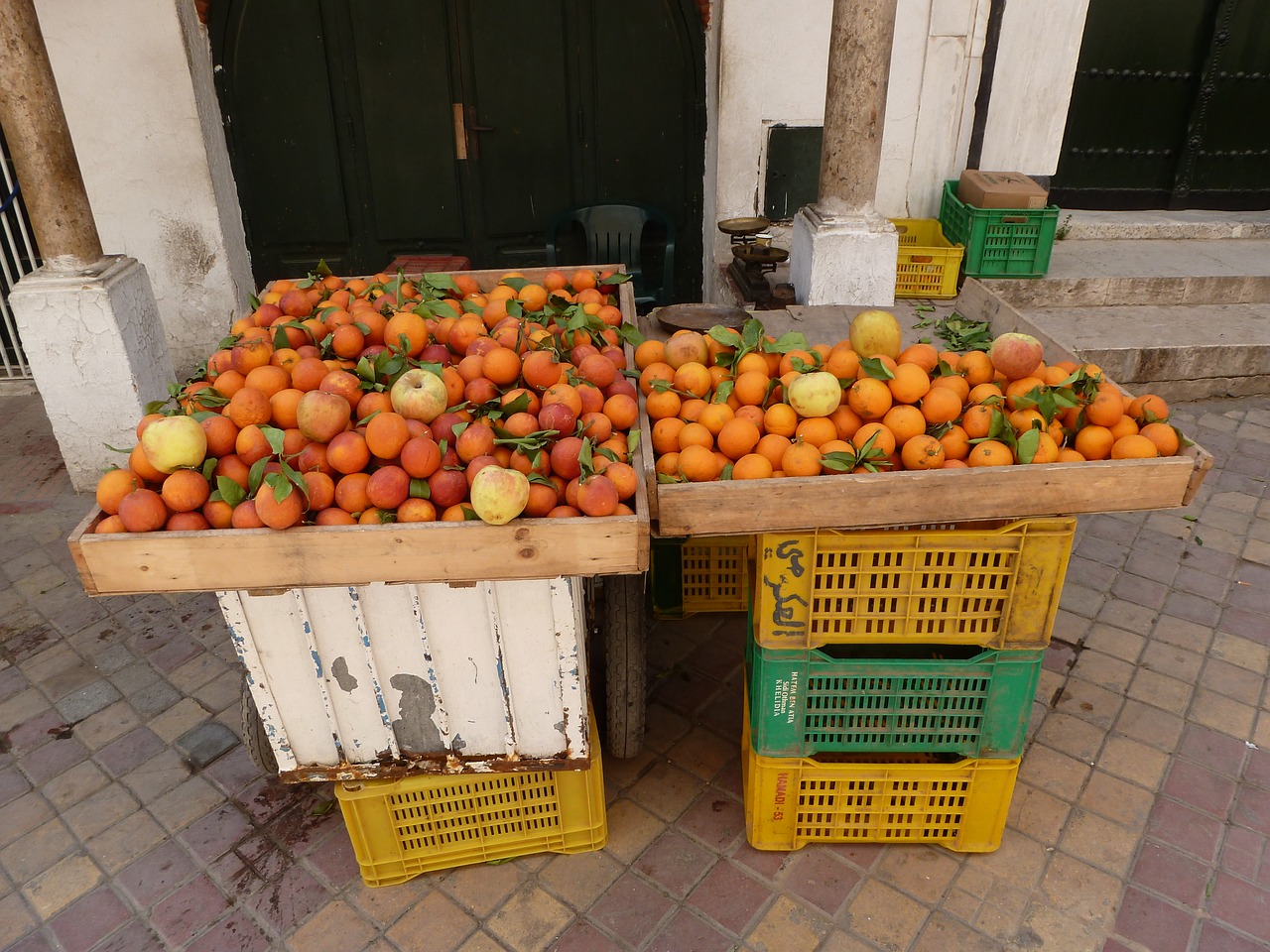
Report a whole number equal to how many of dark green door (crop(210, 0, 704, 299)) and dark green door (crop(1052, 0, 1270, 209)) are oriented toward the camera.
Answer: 2

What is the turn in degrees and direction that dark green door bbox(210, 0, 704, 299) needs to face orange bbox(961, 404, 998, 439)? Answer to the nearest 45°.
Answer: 0° — it already faces it

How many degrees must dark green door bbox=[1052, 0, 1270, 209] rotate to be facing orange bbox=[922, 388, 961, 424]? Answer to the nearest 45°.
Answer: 0° — it already faces it

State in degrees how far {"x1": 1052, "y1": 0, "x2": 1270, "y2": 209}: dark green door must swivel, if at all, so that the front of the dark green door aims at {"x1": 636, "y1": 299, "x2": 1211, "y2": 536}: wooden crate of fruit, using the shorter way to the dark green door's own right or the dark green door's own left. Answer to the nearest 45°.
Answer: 0° — it already faces it

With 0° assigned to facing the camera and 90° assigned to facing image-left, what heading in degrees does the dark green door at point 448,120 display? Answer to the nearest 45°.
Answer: approximately 0°

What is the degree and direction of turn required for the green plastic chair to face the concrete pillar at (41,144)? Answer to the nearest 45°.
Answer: approximately 45° to its right

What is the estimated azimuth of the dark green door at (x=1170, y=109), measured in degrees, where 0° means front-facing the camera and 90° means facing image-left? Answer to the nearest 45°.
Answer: approximately 0°

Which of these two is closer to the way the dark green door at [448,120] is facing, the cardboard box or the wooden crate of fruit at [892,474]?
the wooden crate of fruit
